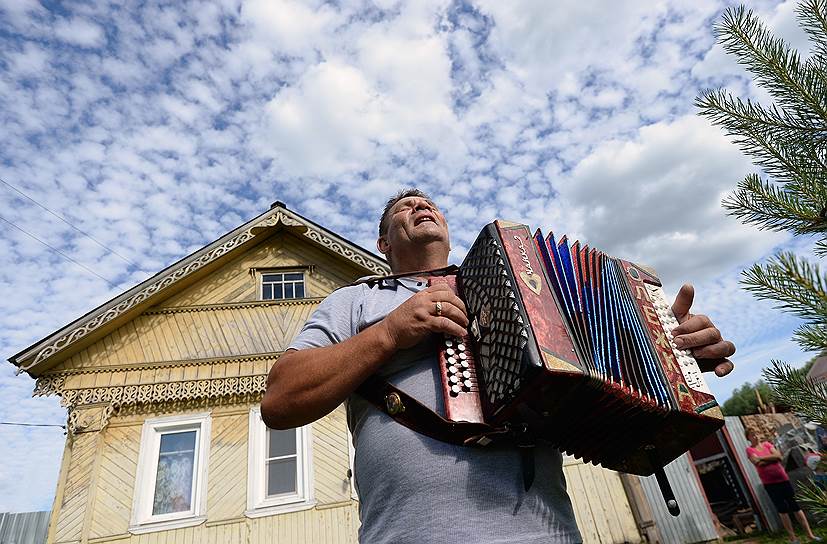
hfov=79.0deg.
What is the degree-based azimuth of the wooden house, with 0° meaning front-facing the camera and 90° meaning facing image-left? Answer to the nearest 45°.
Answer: approximately 0°

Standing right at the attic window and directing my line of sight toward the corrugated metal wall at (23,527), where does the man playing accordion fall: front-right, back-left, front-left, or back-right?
back-left

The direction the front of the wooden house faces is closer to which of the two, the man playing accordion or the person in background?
the man playing accordion

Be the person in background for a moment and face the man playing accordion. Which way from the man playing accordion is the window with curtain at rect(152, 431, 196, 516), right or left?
right

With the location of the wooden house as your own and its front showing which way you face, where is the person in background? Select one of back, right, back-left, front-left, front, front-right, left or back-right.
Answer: left
